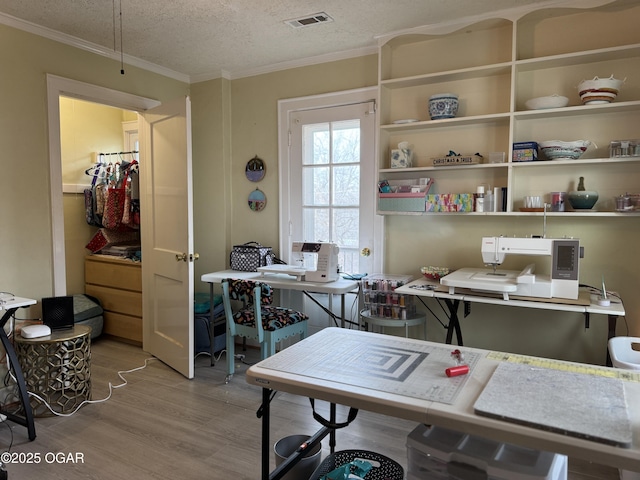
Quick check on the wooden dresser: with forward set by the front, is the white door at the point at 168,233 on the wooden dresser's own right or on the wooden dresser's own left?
on the wooden dresser's own left

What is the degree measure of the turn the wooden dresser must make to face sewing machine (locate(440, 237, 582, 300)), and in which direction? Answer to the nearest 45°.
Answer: approximately 90° to its left

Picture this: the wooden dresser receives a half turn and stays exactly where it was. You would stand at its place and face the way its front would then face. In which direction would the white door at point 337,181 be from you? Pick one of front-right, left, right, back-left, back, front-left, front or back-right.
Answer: right

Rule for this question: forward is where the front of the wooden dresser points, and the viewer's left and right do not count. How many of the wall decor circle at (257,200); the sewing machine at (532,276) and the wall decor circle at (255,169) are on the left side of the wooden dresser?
3

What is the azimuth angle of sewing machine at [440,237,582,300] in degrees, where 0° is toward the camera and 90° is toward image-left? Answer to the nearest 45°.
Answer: approximately 0°

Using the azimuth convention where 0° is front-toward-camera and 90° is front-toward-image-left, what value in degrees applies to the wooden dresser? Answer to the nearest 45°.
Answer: approximately 45°

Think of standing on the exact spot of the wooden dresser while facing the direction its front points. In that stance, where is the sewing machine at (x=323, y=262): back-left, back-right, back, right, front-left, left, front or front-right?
left

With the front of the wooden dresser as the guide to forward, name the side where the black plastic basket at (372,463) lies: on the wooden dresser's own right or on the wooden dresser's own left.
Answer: on the wooden dresser's own left

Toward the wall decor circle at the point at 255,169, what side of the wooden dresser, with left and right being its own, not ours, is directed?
left

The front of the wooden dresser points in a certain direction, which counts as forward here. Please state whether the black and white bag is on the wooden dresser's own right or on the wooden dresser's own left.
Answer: on the wooden dresser's own left

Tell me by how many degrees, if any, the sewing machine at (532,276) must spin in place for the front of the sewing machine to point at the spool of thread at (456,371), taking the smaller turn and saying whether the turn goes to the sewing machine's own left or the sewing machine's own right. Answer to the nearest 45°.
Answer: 0° — it already faces it

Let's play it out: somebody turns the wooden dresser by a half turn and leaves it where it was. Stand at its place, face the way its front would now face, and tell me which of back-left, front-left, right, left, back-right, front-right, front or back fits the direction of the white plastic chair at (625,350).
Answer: right

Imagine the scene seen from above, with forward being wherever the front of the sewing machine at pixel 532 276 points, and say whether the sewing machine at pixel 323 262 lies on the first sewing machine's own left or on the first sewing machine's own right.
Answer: on the first sewing machine's own right

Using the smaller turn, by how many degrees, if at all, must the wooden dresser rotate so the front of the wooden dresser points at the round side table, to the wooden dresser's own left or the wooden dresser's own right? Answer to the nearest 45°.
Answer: approximately 45° to the wooden dresser's own left

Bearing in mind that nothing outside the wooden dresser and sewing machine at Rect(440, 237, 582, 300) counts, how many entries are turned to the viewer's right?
0

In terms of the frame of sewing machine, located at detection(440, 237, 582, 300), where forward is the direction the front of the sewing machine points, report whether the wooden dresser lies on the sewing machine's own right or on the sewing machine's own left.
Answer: on the sewing machine's own right
